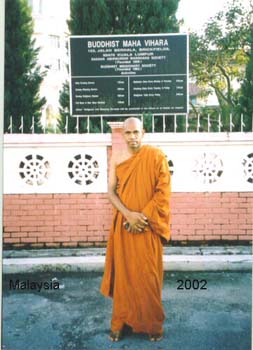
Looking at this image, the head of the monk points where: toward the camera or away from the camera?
toward the camera

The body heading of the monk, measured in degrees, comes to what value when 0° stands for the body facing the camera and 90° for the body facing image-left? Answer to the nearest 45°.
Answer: approximately 0°
